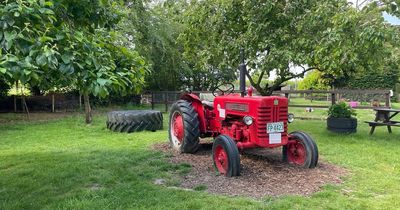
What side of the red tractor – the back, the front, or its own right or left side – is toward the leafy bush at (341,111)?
left

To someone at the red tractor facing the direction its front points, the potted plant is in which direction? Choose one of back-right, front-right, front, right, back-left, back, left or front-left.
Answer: left

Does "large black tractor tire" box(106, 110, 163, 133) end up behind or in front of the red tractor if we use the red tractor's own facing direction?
behind

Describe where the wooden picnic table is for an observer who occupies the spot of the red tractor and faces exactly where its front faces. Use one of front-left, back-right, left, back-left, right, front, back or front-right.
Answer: left

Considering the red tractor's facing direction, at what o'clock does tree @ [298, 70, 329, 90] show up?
The tree is roughly at 8 o'clock from the red tractor.

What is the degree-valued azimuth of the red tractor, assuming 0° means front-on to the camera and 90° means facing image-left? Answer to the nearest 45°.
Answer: approximately 315°
